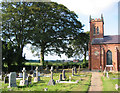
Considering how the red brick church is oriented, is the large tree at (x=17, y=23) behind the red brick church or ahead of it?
ahead
